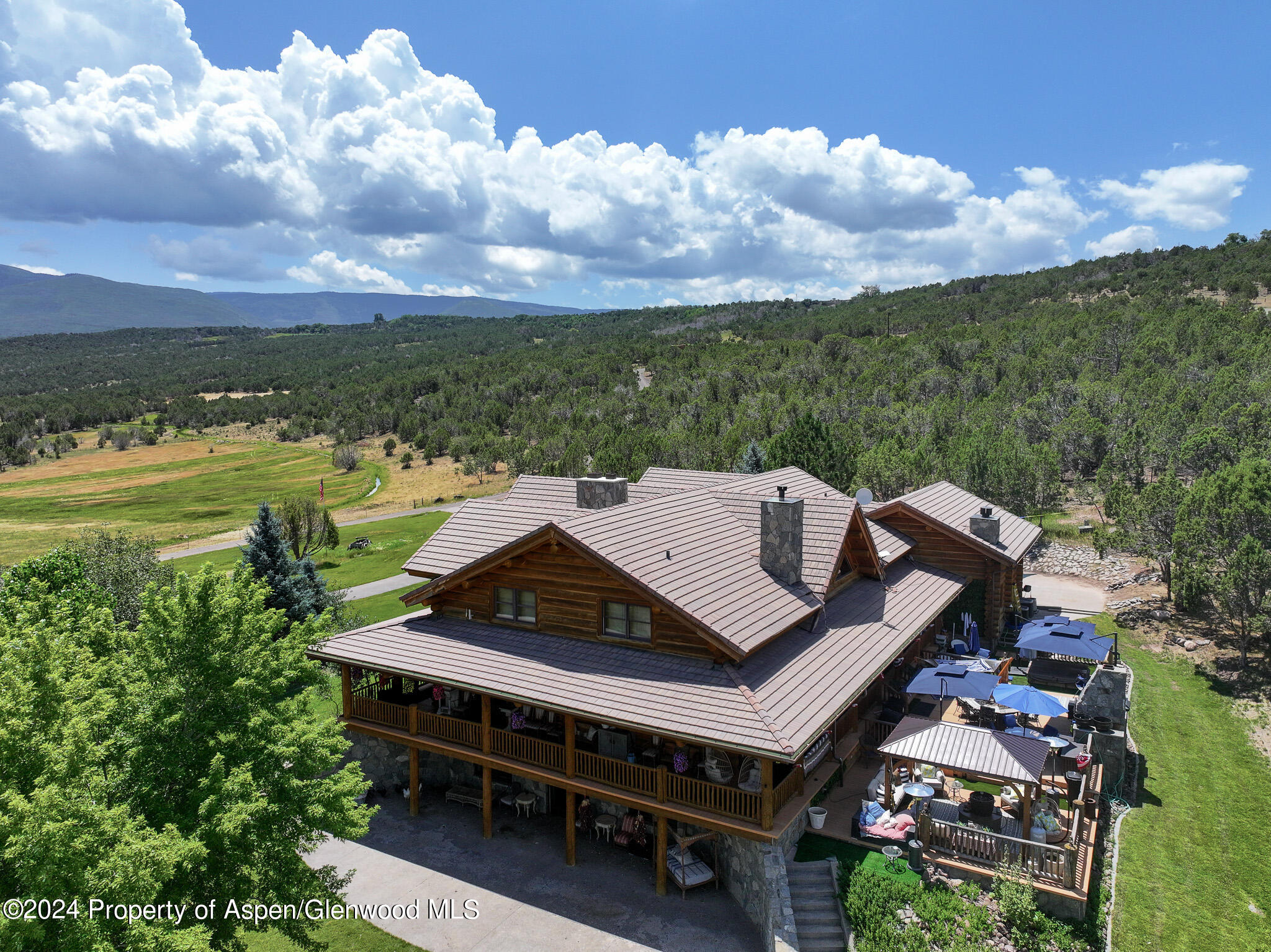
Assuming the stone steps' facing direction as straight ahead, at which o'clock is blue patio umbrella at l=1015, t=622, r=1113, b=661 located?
The blue patio umbrella is roughly at 7 o'clock from the stone steps.

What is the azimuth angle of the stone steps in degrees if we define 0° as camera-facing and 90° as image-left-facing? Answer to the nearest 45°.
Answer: approximately 0°

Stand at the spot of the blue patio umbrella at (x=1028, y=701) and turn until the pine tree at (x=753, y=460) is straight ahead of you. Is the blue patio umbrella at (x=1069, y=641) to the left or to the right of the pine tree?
right

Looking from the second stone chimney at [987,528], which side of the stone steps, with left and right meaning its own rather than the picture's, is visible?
back

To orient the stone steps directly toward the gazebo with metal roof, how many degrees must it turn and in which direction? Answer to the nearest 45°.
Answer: approximately 135° to its left

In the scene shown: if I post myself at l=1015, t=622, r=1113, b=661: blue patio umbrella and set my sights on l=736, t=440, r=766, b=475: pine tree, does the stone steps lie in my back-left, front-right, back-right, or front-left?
back-left

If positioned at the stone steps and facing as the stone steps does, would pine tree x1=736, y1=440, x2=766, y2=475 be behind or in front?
behind
